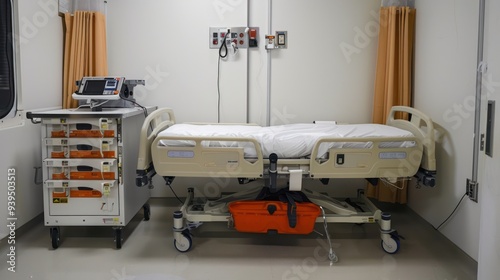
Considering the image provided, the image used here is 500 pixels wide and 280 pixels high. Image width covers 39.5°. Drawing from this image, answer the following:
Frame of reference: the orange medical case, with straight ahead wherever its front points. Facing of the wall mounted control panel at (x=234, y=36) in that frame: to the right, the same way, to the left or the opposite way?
the same way

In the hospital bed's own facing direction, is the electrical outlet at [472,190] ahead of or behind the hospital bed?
behind

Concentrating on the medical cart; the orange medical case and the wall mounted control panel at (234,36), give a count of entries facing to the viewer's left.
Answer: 0

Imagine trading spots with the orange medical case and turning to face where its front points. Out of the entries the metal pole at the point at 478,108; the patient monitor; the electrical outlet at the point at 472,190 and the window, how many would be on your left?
2

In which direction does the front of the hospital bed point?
to the viewer's left

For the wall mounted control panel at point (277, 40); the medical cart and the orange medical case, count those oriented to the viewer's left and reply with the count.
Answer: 0

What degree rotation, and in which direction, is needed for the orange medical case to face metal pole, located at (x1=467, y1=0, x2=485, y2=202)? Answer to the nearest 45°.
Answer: approximately 90° to its left

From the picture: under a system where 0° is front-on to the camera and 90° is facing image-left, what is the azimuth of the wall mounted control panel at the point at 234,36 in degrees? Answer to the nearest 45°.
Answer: approximately 0°

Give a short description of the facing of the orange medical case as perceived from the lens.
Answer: facing the viewer

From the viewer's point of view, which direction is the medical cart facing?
toward the camera

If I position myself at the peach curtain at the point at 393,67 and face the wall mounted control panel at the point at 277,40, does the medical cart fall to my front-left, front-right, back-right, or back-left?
front-left

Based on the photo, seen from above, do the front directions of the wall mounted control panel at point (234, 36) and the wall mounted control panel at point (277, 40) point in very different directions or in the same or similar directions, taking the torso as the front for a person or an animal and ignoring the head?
same or similar directions

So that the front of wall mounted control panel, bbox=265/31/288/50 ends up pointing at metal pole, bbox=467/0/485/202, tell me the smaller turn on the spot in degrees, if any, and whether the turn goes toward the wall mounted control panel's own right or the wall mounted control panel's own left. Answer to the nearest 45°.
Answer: approximately 45° to the wall mounted control panel's own left

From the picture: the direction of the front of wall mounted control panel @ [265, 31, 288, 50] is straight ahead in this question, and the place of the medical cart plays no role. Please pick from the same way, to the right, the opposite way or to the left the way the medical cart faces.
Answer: the same way
